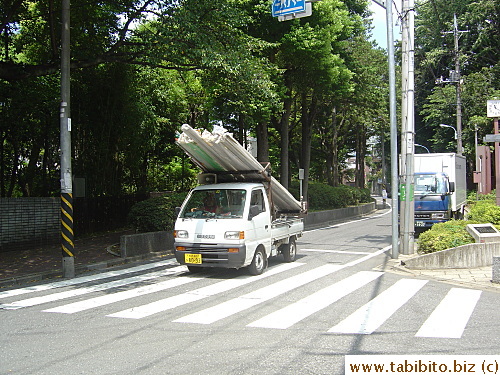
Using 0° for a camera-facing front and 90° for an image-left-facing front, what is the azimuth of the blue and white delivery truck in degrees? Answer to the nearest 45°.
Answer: approximately 0°

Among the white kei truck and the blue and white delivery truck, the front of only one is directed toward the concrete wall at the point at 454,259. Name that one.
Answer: the blue and white delivery truck

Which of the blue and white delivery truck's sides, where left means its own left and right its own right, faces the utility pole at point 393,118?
front

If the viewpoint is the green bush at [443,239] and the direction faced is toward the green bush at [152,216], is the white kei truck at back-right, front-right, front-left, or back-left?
front-left

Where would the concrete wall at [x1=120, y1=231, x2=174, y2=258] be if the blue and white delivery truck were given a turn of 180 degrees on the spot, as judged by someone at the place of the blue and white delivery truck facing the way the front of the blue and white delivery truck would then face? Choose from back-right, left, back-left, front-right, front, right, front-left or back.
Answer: back-left

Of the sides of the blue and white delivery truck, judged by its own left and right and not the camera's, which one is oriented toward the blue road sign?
front

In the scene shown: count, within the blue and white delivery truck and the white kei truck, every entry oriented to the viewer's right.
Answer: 0

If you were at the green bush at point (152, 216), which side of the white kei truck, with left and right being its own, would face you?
right

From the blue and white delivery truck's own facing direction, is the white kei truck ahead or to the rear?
ahead

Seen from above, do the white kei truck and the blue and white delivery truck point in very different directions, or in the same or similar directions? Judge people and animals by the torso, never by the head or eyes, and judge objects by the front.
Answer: same or similar directions

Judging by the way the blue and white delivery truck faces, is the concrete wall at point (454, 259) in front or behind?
in front

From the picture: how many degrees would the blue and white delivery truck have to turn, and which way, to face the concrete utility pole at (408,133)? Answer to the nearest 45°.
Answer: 0° — it already faces it

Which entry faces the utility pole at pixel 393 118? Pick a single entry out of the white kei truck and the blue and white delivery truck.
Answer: the blue and white delivery truck

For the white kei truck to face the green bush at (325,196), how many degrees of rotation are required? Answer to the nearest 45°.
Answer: approximately 135° to its right

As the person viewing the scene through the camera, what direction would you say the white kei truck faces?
facing the viewer and to the left of the viewer

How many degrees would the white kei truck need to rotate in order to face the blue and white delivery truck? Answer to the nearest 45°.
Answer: approximately 180°

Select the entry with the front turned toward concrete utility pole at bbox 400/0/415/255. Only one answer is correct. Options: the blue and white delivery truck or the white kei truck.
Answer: the blue and white delivery truck
